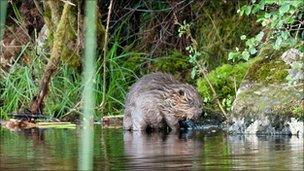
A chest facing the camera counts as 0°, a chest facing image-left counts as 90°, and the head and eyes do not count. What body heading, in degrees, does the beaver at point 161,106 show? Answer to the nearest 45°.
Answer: approximately 270°

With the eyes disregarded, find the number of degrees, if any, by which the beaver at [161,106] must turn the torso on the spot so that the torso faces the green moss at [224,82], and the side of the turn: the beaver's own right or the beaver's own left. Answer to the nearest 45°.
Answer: approximately 45° to the beaver's own left

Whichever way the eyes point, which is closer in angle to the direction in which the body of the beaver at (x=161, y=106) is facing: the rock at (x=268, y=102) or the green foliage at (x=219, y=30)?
the rock

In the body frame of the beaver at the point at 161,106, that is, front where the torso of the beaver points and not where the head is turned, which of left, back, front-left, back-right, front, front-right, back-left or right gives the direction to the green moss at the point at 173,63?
left

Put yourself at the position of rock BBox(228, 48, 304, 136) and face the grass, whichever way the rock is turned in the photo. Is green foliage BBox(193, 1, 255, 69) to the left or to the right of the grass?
right
